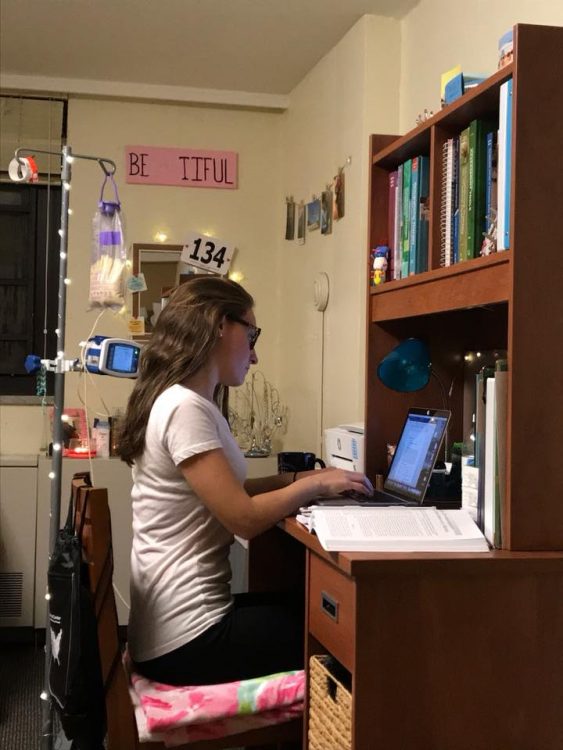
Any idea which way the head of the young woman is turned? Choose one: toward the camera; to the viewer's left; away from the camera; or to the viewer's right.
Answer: to the viewer's right

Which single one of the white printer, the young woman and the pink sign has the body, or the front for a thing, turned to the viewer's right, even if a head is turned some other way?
the young woman

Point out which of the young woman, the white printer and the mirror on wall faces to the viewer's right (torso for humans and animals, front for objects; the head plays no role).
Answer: the young woman

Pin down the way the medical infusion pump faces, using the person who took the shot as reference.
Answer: facing the viewer and to the right of the viewer

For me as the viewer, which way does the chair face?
facing to the right of the viewer

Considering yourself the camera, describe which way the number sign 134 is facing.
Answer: facing the viewer

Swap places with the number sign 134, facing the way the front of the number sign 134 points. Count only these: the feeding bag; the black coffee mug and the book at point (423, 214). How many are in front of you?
3

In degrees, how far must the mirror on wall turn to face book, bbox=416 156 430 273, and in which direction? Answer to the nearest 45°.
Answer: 0° — it already faces it

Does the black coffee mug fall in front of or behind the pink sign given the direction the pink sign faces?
in front

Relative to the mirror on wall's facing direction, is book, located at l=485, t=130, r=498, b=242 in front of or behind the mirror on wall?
in front

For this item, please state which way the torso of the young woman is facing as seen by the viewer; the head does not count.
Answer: to the viewer's right

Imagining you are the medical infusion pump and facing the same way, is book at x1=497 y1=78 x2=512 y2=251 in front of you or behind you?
in front
